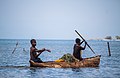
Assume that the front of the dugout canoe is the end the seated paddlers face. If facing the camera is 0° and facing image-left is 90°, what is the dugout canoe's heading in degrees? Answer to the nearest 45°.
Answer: approximately 270°
